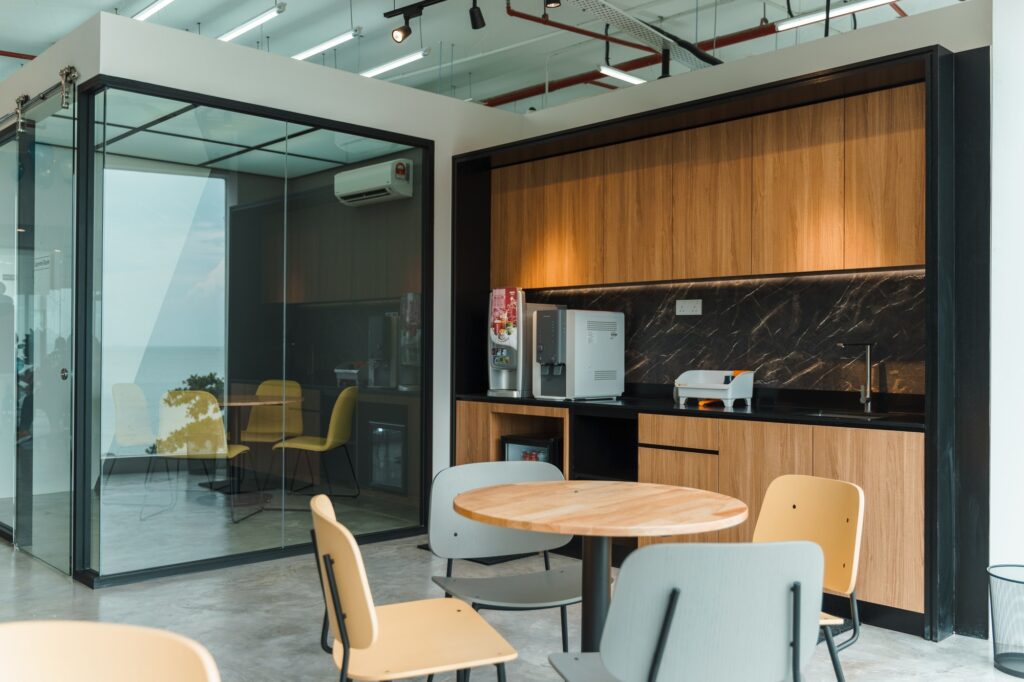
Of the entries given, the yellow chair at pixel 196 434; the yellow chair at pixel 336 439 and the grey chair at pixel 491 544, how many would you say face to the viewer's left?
1

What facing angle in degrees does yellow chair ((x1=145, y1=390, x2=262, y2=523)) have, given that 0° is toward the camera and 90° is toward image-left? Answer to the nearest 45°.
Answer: approximately 225°

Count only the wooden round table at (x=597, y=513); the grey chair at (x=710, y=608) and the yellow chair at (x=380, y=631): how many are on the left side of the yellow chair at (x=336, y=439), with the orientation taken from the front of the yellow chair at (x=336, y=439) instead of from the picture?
3

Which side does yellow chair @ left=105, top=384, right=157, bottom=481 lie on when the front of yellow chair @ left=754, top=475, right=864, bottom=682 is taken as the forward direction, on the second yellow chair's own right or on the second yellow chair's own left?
on the second yellow chair's own right

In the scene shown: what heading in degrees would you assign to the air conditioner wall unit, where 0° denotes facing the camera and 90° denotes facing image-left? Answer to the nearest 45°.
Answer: approximately 45°

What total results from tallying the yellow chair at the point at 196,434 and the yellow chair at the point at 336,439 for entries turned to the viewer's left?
1

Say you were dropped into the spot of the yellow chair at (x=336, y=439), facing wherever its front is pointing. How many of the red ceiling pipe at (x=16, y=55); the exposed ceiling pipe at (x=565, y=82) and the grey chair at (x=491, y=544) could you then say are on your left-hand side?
1

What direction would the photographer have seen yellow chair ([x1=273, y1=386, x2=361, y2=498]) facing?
facing to the left of the viewer

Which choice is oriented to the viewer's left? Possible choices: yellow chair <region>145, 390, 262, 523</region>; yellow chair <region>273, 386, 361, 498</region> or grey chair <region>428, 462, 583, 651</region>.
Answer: yellow chair <region>273, 386, 361, 498</region>

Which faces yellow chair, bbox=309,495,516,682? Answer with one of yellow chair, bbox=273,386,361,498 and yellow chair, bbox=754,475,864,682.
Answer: yellow chair, bbox=754,475,864,682

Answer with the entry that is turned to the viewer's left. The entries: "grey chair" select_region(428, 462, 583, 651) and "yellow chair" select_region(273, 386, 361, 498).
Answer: the yellow chair

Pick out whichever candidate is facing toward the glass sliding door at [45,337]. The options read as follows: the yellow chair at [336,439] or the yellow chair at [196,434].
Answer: the yellow chair at [336,439]

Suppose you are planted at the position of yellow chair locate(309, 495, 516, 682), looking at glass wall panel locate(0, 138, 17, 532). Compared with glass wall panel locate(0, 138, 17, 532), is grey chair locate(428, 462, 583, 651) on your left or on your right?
right

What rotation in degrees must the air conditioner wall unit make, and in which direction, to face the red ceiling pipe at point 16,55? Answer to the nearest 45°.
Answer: approximately 90° to its right

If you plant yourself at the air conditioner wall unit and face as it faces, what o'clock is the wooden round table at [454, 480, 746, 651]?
The wooden round table is roughly at 10 o'clock from the air conditioner wall unit.
